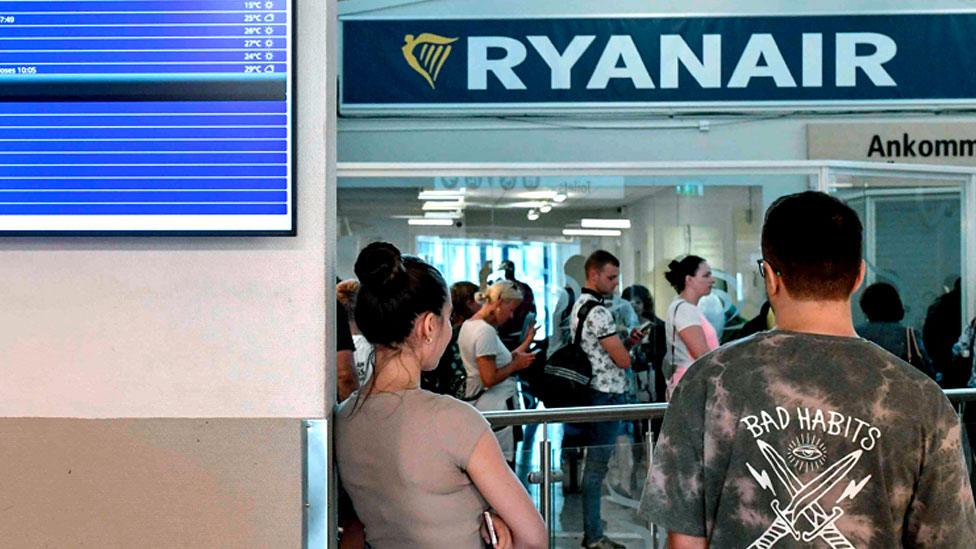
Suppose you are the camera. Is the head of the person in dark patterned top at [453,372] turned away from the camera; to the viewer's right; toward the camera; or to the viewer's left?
away from the camera

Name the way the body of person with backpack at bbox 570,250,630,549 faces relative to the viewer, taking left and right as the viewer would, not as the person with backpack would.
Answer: facing to the right of the viewer

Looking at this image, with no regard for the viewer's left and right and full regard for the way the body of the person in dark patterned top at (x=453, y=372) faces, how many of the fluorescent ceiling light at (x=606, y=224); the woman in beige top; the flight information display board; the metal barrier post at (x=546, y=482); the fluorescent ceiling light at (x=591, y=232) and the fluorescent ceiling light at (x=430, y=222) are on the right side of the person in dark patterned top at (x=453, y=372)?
3

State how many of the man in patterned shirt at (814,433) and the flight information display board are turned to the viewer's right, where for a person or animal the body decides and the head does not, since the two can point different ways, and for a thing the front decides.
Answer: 0

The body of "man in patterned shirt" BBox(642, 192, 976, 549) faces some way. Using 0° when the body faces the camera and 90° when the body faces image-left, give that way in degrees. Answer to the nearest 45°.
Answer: approximately 180°

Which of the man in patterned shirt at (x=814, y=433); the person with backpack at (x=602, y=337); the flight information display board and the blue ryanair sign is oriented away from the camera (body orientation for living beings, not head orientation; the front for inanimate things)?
the man in patterned shirt

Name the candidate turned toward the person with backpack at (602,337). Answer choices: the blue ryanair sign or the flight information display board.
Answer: the blue ryanair sign

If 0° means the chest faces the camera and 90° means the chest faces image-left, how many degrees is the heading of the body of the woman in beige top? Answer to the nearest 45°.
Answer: approximately 225°

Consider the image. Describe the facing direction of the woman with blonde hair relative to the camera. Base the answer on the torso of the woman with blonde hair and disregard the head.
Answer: to the viewer's right
